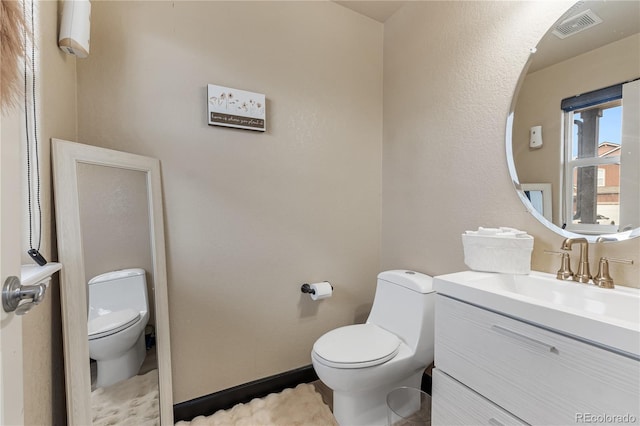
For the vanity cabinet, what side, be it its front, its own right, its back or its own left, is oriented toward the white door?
front

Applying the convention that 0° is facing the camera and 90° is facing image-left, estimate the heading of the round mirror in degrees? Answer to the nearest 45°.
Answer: approximately 45°

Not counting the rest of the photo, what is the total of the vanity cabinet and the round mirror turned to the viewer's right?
0

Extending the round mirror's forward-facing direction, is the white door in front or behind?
in front
